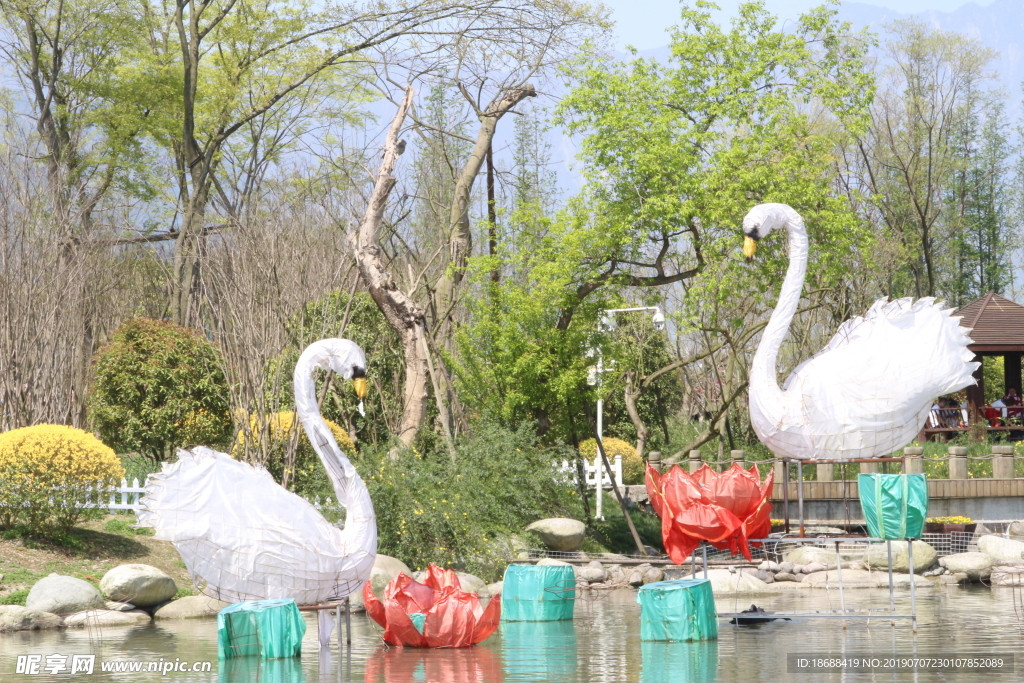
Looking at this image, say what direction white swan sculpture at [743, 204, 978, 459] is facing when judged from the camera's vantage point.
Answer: facing to the left of the viewer

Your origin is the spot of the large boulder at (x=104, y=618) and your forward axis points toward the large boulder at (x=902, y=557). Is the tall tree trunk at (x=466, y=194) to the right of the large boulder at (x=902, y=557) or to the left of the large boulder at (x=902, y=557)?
left

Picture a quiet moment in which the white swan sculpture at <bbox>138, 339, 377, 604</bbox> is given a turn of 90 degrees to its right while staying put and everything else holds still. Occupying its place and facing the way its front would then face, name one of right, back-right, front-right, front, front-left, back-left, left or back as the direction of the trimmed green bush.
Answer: back

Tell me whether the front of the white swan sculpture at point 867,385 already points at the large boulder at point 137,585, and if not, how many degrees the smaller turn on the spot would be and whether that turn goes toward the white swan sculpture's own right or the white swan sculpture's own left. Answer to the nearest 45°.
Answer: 0° — it already faces it

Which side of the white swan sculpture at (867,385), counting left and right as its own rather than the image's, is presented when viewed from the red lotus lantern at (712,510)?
front

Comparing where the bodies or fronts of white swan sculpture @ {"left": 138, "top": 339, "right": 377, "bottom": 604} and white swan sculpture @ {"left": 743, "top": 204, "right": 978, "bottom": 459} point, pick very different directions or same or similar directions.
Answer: very different directions

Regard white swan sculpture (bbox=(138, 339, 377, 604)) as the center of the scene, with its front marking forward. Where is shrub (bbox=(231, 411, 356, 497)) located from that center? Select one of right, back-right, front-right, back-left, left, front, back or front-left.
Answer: left

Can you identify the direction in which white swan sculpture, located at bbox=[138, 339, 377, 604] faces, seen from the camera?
facing to the right of the viewer

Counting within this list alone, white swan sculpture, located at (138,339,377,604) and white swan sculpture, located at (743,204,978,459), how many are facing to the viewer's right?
1

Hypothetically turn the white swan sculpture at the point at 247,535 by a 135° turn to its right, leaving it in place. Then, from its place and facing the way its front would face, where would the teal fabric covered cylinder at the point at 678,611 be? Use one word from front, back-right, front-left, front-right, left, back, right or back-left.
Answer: back-left

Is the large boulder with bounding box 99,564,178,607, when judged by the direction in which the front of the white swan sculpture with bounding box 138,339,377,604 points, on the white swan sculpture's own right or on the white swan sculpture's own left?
on the white swan sculpture's own left

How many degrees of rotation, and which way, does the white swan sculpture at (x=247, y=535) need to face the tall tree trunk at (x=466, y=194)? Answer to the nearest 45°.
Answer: approximately 90° to its left

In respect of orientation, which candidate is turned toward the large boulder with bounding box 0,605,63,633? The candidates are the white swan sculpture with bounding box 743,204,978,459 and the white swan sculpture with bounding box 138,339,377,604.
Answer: the white swan sculpture with bounding box 743,204,978,459

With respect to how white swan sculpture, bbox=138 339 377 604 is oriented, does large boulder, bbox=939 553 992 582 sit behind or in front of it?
in front
